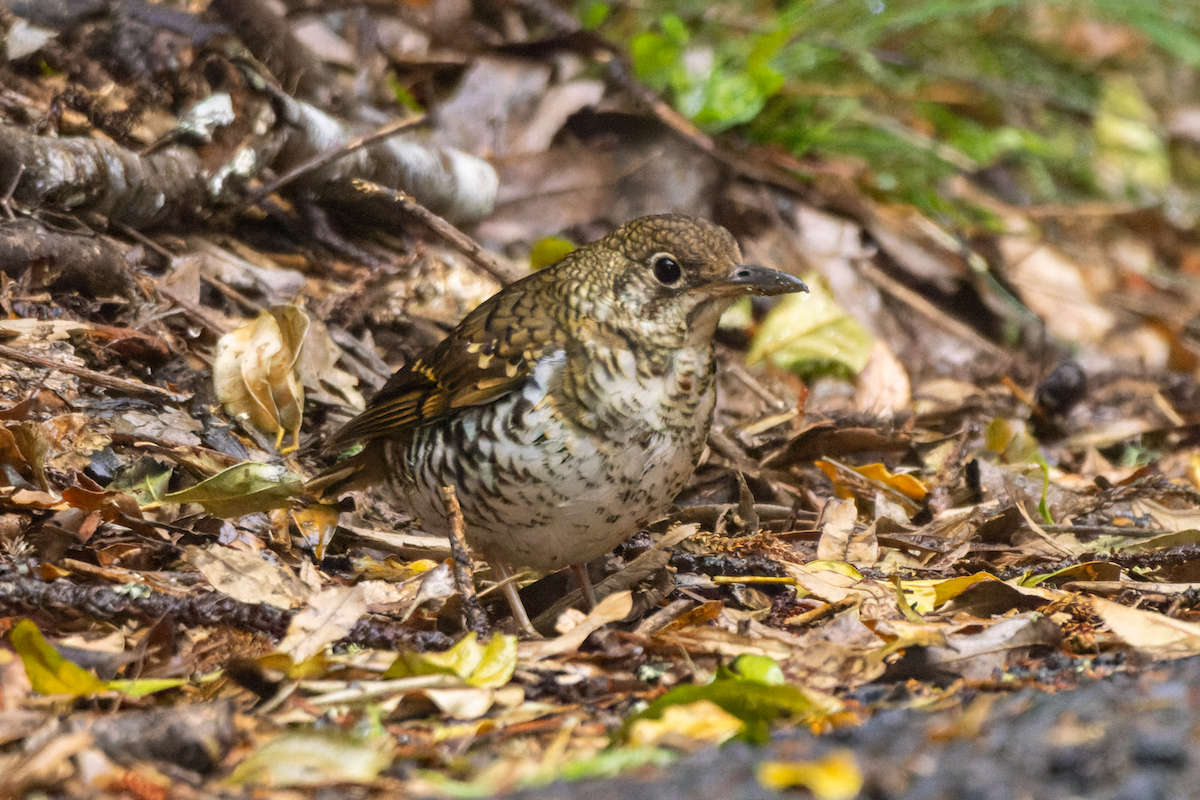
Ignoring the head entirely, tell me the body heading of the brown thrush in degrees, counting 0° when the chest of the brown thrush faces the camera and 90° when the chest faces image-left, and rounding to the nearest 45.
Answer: approximately 315°

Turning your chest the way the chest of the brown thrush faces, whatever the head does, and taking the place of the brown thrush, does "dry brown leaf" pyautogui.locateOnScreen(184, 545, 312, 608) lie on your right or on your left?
on your right

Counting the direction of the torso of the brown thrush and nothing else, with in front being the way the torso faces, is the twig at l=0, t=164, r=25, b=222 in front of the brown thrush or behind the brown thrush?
behind

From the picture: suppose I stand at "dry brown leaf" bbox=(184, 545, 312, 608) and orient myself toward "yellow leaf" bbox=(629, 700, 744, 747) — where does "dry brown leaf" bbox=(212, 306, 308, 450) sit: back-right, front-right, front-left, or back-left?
back-left

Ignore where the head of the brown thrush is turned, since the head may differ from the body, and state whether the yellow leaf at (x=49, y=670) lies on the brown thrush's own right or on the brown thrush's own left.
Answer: on the brown thrush's own right

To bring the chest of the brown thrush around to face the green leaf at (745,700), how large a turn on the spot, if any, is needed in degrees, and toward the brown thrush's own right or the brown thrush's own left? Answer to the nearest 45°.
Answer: approximately 45° to the brown thrush's own right

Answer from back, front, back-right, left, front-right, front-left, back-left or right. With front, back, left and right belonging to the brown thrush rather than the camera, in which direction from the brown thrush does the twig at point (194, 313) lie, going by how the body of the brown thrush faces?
back

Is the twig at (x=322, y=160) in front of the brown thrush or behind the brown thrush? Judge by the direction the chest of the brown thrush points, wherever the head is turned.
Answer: behind

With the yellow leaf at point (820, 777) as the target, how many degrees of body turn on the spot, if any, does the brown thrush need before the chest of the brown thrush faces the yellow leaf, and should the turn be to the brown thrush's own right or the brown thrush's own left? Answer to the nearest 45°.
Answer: approximately 45° to the brown thrush's own right
